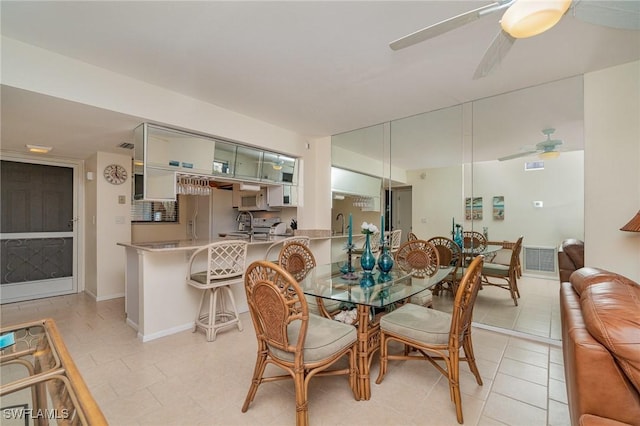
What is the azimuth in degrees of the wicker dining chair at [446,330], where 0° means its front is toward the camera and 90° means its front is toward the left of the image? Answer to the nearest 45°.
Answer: approximately 135°

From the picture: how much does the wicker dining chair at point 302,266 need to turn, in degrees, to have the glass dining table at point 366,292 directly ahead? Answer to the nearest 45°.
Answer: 0° — it already faces it

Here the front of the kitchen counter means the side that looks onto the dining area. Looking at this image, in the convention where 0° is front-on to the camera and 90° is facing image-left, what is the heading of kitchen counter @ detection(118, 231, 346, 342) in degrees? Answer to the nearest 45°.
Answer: approximately 315°

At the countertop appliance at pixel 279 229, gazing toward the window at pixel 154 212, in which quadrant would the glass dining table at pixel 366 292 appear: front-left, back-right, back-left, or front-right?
back-left
